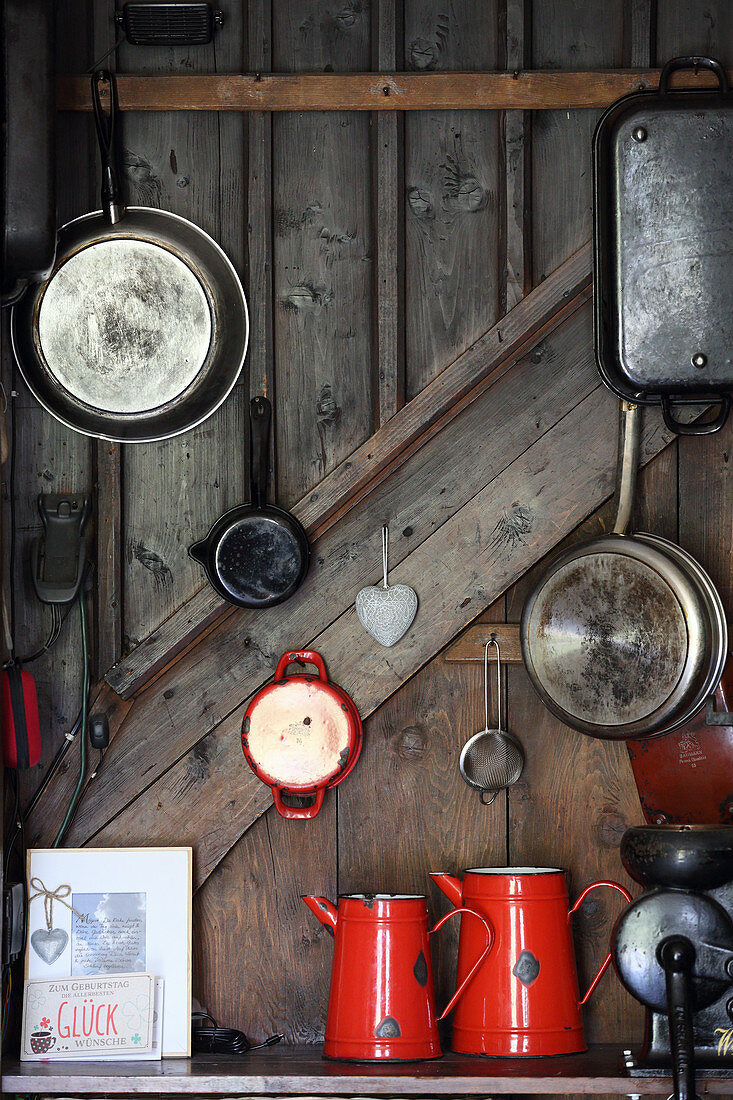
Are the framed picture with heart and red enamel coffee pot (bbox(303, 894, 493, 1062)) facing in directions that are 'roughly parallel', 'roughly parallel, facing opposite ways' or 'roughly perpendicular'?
roughly perpendicular

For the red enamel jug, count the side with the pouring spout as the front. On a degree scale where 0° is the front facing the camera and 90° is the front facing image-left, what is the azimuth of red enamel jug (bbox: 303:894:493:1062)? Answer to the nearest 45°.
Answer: approximately 90°

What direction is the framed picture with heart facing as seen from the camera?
toward the camera

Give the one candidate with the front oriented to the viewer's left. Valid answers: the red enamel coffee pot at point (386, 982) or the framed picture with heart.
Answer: the red enamel coffee pot

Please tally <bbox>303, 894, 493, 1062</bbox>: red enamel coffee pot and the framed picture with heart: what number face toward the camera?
1
